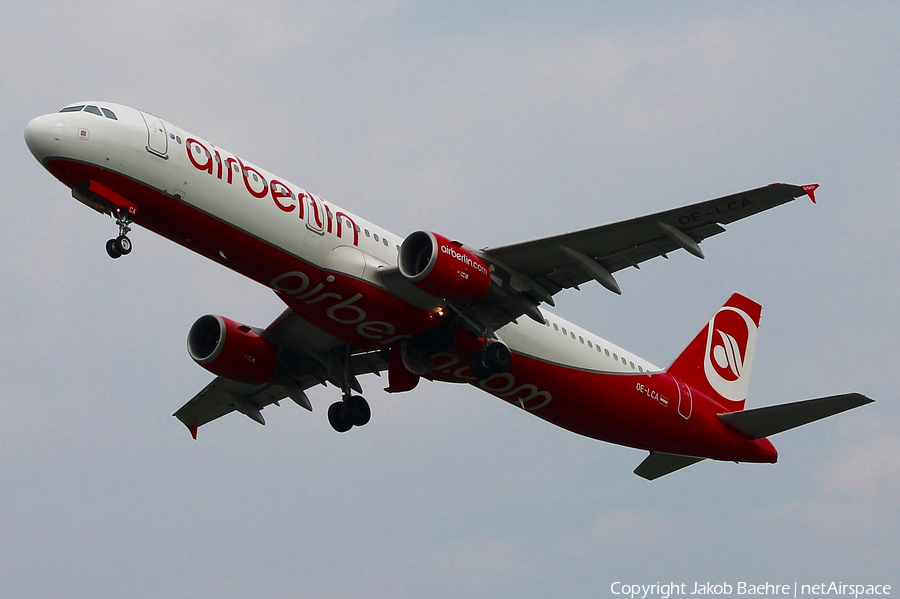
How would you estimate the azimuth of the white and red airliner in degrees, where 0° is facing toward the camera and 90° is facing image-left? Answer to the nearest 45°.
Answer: approximately 45°
